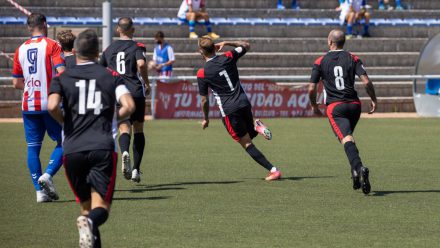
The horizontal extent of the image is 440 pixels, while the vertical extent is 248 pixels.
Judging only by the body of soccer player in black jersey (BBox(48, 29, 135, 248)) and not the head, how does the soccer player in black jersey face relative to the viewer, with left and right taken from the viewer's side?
facing away from the viewer

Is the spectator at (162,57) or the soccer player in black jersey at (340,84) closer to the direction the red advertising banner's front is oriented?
the soccer player in black jersey

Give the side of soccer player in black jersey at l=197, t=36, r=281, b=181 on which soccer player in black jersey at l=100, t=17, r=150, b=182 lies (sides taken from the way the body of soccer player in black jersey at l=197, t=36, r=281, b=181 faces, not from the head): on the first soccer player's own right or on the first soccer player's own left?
on the first soccer player's own left

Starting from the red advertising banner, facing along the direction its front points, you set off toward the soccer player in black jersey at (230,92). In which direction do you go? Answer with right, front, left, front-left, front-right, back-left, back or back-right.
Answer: front

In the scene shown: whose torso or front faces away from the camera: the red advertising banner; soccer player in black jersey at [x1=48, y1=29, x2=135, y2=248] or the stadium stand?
the soccer player in black jersey

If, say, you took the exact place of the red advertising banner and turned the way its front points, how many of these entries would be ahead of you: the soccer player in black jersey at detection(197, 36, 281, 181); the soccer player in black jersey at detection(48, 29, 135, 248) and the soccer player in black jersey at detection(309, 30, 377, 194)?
3

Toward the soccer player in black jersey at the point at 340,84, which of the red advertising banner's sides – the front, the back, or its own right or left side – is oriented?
front

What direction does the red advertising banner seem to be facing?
toward the camera

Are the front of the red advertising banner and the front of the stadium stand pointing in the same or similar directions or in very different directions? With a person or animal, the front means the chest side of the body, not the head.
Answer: same or similar directions

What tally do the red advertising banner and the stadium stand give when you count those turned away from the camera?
0

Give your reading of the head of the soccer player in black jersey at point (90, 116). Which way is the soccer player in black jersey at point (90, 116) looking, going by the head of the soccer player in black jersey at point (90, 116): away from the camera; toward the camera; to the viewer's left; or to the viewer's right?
away from the camera

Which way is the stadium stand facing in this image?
toward the camera

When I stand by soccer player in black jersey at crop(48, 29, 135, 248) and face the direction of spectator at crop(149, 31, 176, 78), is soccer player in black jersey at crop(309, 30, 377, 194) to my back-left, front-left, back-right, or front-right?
front-right

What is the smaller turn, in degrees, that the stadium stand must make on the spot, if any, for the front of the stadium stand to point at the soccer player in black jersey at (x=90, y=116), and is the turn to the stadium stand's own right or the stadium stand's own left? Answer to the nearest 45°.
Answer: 0° — it already faces them

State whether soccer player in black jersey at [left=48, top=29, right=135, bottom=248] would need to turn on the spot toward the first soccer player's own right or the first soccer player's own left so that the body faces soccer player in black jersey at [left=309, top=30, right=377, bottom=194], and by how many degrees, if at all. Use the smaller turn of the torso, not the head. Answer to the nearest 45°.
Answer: approximately 45° to the first soccer player's own right

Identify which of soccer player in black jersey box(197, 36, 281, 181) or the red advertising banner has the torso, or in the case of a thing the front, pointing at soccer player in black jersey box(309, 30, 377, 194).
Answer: the red advertising banner

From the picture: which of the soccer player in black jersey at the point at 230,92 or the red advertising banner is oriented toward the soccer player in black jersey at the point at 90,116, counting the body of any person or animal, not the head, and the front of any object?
the red advertising banner

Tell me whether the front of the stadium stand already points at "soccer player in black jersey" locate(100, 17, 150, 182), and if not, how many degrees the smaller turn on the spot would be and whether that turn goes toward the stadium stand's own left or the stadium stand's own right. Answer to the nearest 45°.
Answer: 0° — it already faces them
